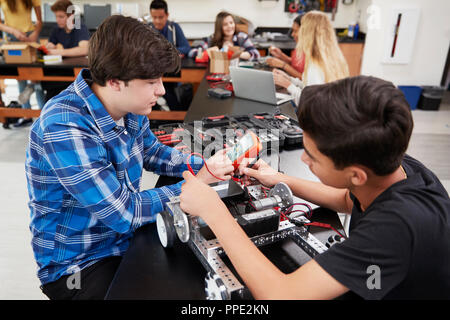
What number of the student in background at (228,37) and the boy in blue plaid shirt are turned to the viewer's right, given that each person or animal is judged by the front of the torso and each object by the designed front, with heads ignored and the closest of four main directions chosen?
1

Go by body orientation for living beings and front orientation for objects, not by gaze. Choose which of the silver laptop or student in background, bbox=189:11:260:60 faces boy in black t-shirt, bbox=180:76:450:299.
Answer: the student in background

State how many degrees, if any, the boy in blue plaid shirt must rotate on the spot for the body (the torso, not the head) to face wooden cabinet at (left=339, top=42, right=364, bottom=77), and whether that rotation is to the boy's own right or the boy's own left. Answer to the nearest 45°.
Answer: approximately 45° to the boy's own left

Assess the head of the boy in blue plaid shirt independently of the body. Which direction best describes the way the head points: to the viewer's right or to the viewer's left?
to the viewer's right

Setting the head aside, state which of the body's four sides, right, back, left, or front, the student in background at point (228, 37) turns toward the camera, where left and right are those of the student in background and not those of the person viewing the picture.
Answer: front

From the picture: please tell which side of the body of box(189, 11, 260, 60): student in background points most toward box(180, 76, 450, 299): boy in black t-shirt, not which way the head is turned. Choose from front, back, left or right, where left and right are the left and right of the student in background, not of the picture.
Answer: front

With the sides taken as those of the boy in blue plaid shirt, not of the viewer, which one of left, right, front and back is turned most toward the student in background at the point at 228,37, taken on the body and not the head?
left

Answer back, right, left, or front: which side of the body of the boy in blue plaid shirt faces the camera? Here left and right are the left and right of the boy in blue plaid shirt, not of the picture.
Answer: right

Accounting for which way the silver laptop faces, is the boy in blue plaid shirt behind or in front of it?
behind

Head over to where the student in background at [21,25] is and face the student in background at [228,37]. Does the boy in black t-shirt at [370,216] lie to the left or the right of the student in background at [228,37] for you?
right

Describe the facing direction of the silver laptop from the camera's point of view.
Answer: facing away from the viewer and to the right of the viewer

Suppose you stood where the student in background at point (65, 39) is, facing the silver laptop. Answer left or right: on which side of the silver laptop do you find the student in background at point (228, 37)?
left

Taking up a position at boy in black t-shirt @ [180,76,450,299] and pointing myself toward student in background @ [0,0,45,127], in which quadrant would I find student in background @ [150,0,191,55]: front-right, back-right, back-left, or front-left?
front-right

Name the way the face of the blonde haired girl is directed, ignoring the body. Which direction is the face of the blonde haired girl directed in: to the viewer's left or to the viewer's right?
to the viewer's left

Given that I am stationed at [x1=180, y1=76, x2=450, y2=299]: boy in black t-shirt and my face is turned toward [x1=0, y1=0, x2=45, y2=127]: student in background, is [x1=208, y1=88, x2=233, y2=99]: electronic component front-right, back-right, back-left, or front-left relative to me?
front-right
